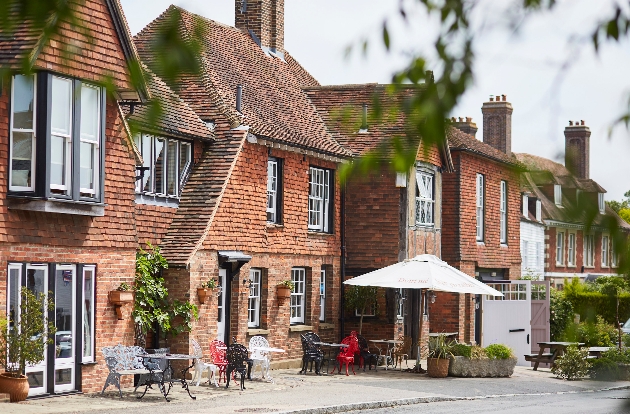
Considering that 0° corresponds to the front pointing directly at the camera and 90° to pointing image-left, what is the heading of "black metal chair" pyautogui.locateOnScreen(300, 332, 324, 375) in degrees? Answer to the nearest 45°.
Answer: approximately 315°

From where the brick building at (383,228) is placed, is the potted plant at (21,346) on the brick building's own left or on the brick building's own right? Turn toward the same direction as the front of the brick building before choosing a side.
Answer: on the brick building's own right

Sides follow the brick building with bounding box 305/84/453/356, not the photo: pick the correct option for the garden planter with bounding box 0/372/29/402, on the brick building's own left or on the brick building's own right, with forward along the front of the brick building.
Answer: on the brick building's own right

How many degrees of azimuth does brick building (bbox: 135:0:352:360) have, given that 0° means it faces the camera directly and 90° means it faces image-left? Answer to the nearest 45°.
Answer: approximately 315°

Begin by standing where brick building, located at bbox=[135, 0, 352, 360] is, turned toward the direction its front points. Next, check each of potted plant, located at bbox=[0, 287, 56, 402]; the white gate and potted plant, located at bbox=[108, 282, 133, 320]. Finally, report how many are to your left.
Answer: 1

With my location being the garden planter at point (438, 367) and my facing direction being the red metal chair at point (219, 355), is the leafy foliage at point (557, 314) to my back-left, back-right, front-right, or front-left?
back-right

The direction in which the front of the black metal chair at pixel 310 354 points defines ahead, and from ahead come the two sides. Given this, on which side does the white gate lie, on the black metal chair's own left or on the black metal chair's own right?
on the black metal chair's own left
